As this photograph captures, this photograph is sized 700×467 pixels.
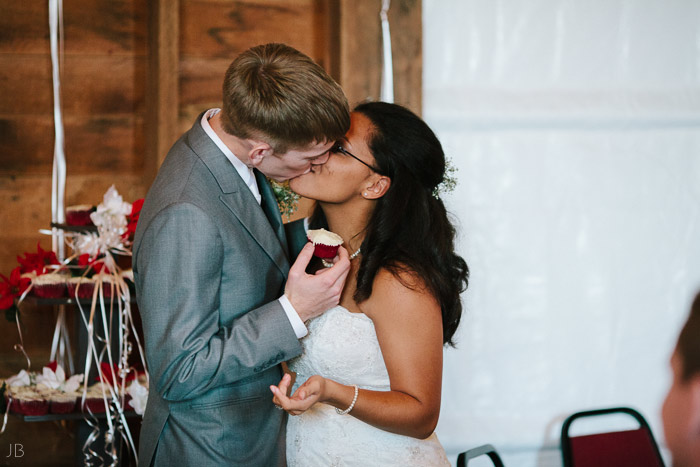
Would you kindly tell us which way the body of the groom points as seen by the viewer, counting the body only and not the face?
to the viewer's right

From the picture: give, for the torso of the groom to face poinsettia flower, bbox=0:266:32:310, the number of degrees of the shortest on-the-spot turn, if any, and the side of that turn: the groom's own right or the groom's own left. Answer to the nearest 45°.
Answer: approximately 135° to the groom's own left

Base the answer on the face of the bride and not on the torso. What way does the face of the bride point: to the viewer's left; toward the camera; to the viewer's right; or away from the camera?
to the viewer's left

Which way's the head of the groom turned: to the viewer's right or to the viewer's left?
to the viewer's right
